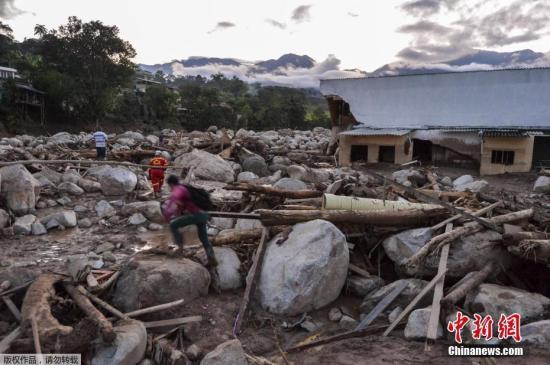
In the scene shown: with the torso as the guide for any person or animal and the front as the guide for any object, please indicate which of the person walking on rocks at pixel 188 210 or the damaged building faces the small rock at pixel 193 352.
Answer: the damaged building

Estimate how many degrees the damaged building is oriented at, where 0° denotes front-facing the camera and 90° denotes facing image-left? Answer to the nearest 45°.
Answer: approximately 0°

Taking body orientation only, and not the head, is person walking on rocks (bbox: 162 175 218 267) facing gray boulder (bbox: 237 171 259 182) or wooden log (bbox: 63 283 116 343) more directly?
the wooden log

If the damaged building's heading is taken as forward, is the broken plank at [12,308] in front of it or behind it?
in front

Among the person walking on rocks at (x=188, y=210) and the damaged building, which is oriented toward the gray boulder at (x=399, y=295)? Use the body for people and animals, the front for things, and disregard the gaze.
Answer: the damaged building

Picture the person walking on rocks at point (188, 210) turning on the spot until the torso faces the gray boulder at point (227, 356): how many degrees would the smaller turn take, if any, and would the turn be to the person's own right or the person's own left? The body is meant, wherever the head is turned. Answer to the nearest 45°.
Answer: approximately 90° to the person's own left

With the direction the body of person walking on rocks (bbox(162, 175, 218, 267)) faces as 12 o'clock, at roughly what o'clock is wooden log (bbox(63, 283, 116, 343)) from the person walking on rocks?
The wooden log is roughly at 10 o'clock from the person walking on rocks.

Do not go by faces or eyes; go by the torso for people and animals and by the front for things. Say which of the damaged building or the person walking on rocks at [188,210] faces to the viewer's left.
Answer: the person walking on rocks

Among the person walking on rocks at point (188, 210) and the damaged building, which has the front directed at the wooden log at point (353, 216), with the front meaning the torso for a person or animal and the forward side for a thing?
the damaged building

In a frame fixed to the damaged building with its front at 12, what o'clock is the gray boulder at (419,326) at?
The gray boulder is roughly at 12 o'clock from the damaged building.

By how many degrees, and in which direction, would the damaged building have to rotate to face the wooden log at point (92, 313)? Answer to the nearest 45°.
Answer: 0° — it already faces it

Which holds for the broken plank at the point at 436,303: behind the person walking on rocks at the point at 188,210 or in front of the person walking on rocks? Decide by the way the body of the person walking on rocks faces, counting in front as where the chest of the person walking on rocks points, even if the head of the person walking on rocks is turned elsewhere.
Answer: behind

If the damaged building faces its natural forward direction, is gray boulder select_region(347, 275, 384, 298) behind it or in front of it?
in front

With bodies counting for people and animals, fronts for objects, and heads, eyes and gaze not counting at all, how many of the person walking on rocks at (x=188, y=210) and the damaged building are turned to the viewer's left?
1

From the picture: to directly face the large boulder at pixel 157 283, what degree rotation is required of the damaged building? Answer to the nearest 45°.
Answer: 0° — it already faces it

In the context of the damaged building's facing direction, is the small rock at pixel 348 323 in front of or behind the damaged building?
in front

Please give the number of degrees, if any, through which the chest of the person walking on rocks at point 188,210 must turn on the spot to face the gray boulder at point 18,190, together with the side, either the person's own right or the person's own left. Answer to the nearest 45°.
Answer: approximately 45° to the person's own right

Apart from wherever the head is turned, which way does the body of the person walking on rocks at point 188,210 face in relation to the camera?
to the viewer's left

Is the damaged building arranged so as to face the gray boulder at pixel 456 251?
yes
